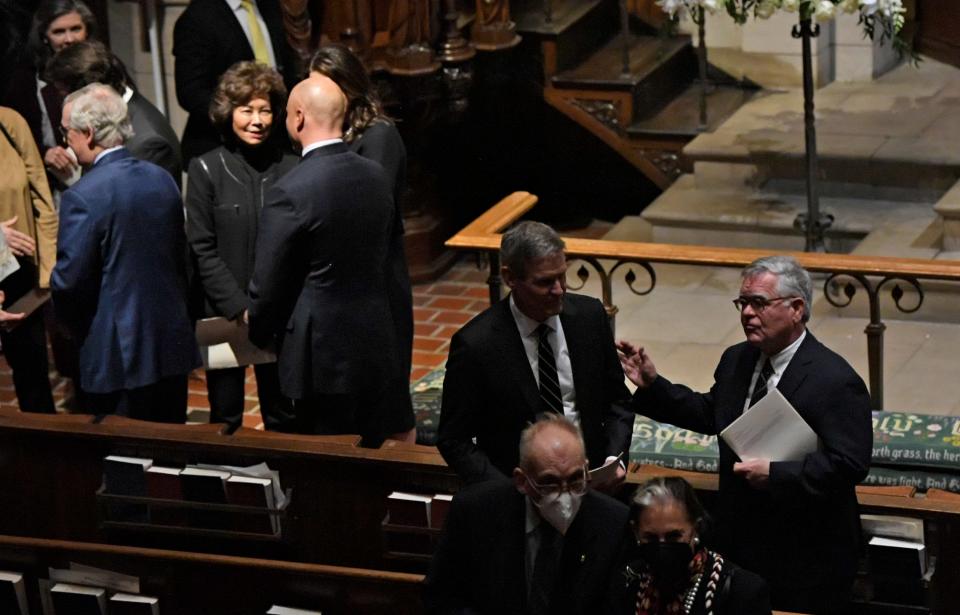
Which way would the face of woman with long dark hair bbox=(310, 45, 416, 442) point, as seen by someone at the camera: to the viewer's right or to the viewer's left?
to the viewer's left

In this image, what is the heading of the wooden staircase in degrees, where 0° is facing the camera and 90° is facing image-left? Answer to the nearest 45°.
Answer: approximately 315°

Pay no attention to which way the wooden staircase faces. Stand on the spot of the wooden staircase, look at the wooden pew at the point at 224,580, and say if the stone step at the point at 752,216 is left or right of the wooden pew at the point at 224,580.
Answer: left

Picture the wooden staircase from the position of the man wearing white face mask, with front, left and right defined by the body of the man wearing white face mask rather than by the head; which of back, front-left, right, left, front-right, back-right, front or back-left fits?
back-left

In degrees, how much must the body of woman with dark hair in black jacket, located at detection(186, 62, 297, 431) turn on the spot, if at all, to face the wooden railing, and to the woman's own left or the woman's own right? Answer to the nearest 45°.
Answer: approximately 45° to the woman's own left

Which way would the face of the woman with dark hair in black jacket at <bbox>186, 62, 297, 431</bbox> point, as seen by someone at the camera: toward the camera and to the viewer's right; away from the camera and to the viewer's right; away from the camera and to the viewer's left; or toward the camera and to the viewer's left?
toward the camera and to the viewer's right

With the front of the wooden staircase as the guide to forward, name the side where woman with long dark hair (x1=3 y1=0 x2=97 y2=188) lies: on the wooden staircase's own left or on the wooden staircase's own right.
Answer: on the wooden staircase's own right
